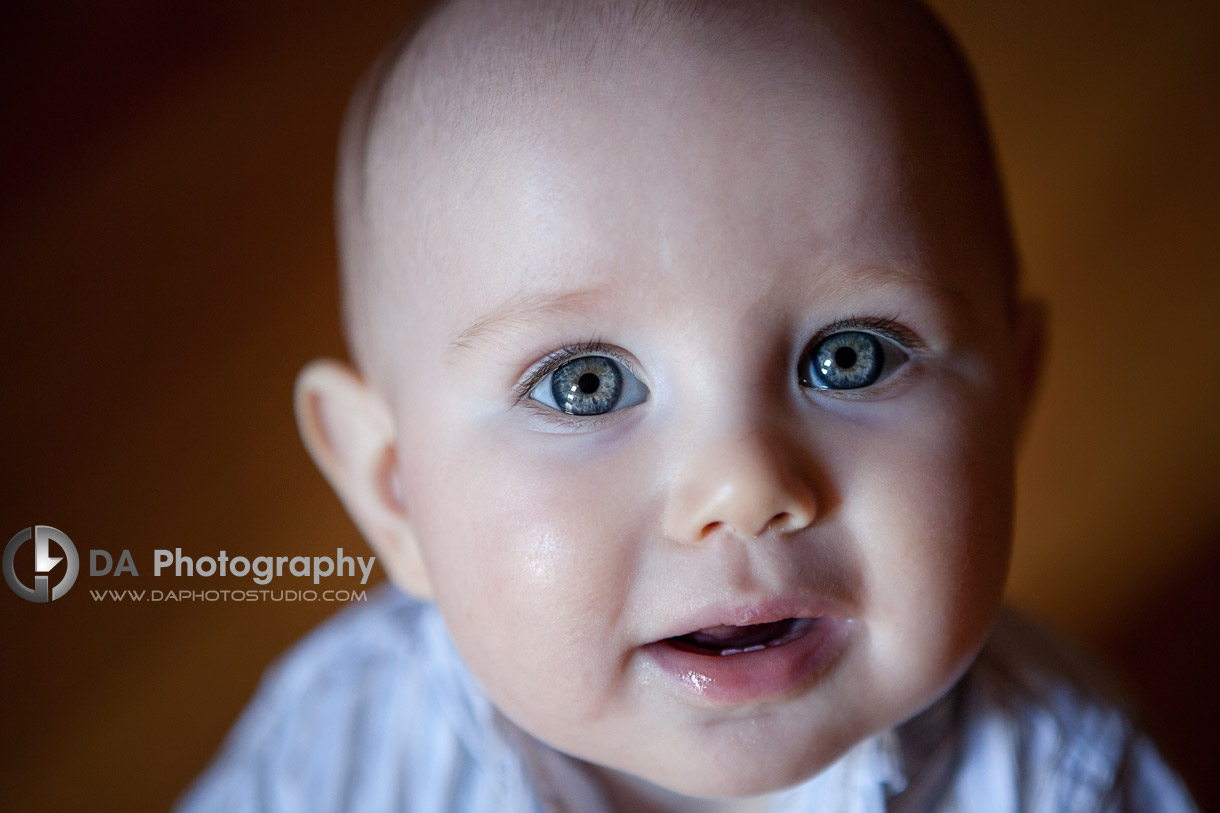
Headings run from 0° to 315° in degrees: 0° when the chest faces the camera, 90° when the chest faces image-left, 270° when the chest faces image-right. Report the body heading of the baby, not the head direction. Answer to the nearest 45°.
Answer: approximately 0°
